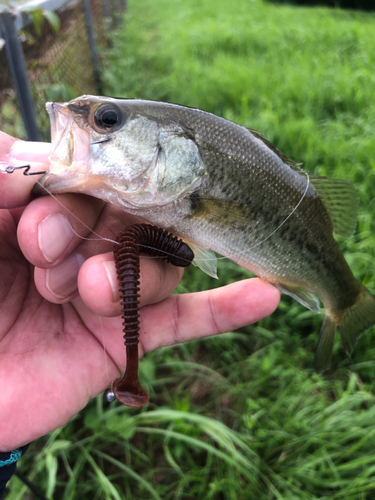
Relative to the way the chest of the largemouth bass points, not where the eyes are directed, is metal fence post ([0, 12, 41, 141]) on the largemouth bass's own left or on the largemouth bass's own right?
on the largemouth bass's own right

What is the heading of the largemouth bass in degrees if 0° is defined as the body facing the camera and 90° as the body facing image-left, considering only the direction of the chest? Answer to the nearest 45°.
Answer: approximately 90°

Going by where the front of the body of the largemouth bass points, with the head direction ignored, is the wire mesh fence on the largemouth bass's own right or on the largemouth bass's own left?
on the largemouth bass's own right
